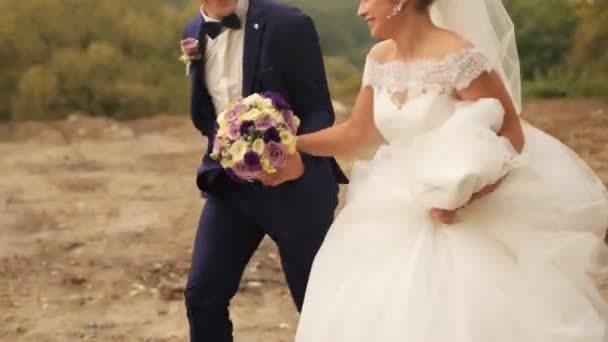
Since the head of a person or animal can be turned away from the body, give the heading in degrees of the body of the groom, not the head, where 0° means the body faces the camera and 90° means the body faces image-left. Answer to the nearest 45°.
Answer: approximately 45°

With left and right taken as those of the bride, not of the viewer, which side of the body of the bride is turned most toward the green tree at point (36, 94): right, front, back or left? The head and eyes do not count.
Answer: right

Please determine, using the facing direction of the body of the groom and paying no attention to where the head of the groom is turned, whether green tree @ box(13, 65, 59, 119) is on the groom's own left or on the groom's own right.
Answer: on the groom's own right

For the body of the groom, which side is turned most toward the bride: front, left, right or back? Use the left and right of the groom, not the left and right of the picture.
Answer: left

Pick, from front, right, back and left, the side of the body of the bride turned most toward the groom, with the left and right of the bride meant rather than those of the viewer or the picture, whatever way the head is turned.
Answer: right

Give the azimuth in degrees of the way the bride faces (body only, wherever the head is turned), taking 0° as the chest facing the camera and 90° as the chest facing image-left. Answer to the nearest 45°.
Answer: approximately 45°

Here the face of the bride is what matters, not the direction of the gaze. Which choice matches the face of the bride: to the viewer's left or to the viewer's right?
to the viewer's left
